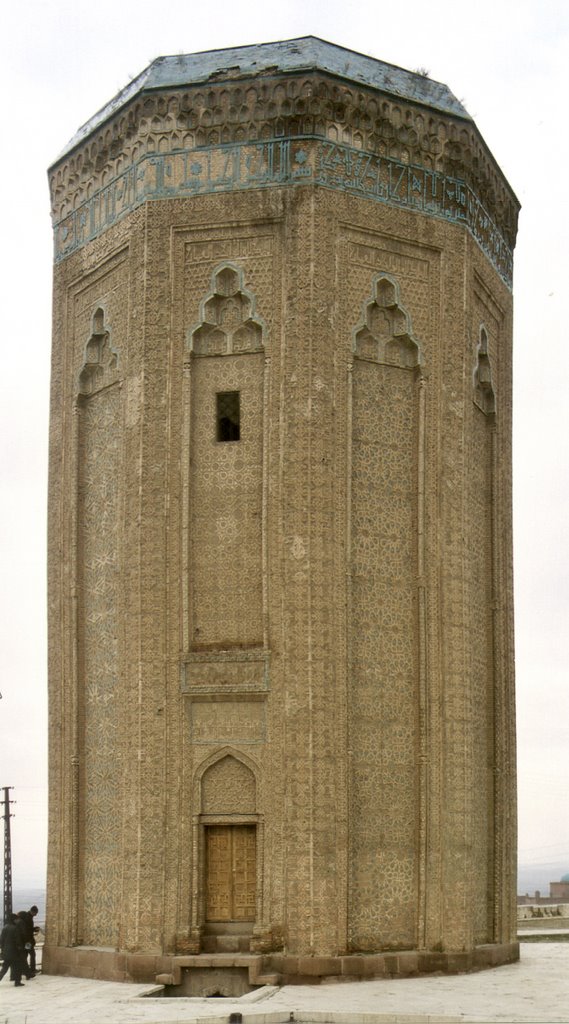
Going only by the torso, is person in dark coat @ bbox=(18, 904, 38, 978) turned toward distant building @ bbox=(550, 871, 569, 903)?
no

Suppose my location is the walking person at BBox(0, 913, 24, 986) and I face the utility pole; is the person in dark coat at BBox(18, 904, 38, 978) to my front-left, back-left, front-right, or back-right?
front-right

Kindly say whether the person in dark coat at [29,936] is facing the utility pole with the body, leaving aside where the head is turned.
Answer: no
